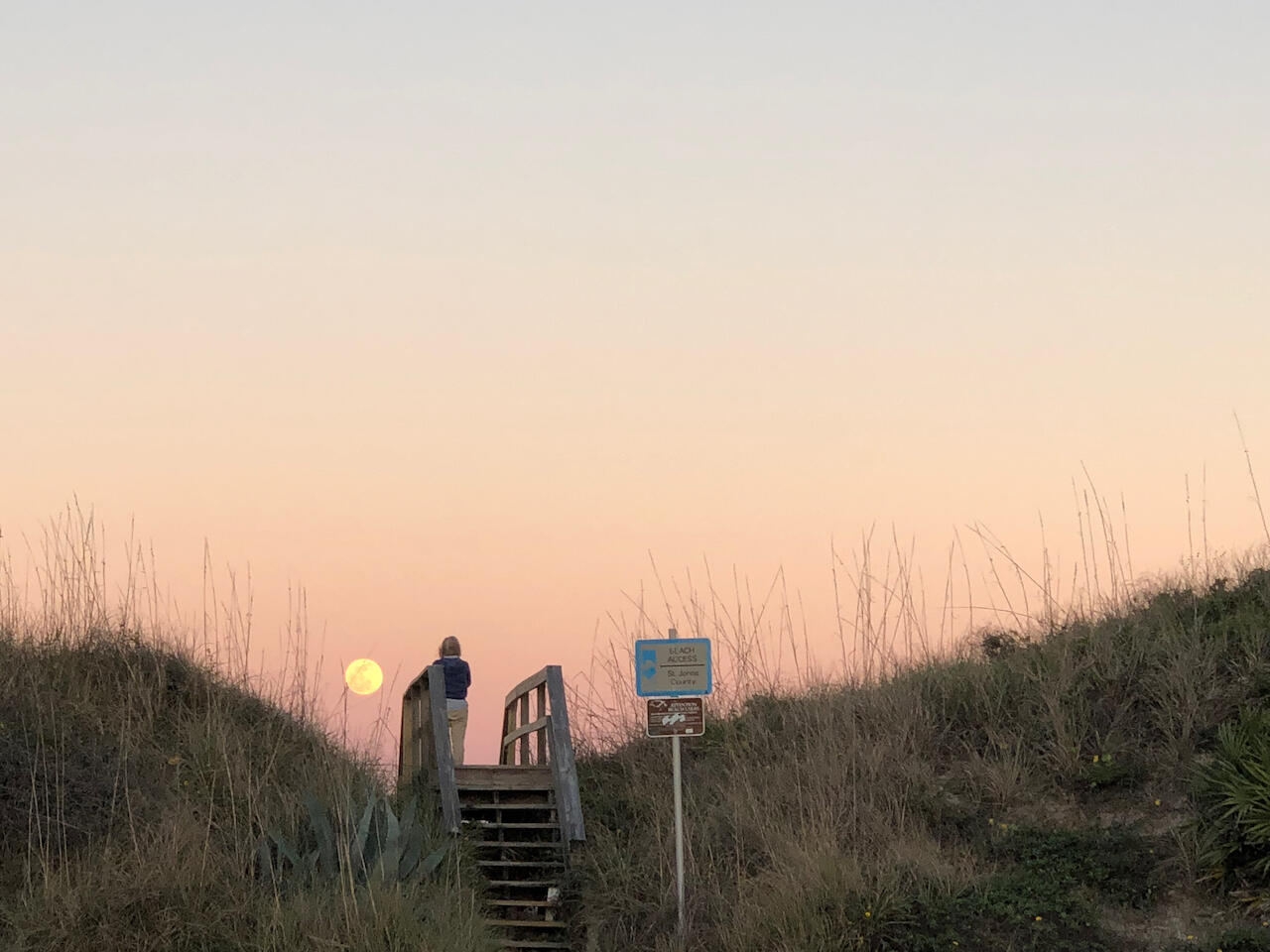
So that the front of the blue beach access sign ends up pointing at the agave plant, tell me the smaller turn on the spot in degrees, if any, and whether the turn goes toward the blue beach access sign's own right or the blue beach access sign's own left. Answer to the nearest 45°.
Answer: approximately 90° to the blue beach access sign's own right

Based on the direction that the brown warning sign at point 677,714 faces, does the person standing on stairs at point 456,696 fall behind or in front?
behind

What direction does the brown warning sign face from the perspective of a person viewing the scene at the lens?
facing the viewer

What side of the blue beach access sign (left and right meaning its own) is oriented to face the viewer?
front

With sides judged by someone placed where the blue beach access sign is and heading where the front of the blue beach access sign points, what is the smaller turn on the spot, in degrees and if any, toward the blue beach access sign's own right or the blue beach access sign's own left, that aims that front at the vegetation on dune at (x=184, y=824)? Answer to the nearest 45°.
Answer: approximately 90° to the blue beach access sign's own right

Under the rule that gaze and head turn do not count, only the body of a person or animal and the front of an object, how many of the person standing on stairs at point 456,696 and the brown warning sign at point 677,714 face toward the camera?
1

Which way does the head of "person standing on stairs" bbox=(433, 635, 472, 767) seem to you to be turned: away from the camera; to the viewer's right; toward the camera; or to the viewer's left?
away from the camera

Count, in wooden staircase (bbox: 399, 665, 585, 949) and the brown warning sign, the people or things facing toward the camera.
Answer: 2

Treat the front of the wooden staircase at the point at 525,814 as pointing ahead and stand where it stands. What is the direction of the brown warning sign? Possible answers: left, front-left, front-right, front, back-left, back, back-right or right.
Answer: front-left

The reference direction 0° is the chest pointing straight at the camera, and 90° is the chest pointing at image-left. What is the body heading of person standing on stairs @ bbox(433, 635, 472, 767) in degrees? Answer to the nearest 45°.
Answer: approximately 180°

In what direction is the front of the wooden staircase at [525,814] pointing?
toward the camera

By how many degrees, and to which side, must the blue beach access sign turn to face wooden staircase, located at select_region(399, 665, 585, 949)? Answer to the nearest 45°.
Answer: approximately 135° to its right
